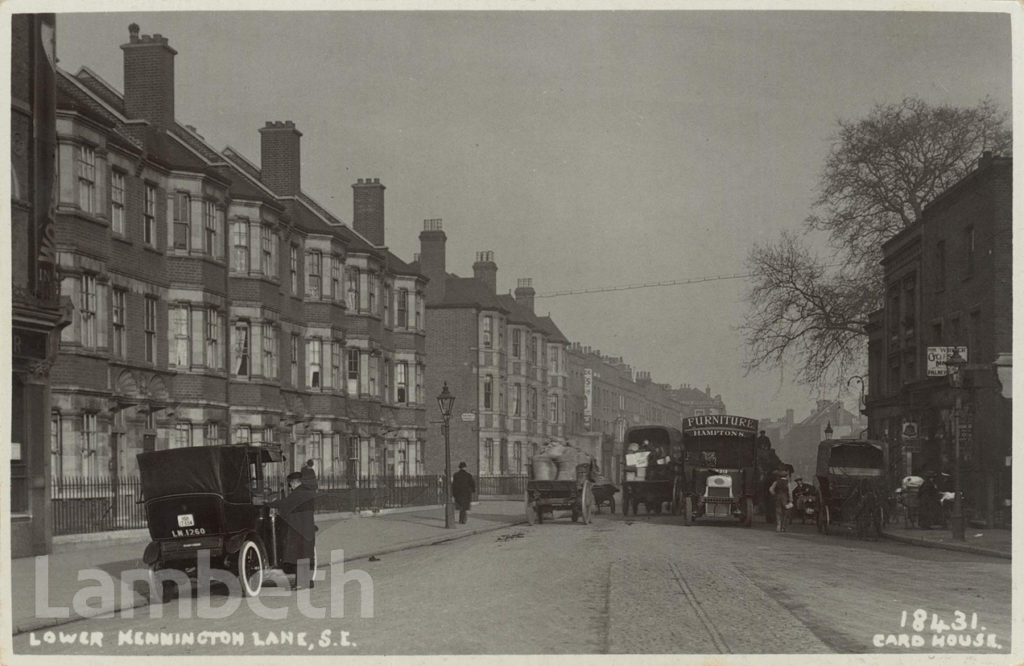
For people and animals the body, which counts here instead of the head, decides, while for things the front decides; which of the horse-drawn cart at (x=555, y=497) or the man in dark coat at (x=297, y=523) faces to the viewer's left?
the man in dark coat

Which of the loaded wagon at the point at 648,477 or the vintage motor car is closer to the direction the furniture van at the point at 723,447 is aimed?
the vintage motor car

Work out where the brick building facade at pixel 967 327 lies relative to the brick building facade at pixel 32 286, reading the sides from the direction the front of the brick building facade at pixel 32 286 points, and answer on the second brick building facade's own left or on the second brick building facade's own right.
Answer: on the second brick building facade's own left

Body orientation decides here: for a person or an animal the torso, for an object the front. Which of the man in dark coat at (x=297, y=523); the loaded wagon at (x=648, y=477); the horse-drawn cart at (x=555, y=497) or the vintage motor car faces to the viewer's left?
the man in dark coat

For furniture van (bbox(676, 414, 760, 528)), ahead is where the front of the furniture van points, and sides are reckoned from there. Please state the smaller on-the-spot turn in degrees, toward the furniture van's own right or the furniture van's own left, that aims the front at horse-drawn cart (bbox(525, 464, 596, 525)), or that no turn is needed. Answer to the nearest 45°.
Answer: approximately 45° to the furniture van's own right

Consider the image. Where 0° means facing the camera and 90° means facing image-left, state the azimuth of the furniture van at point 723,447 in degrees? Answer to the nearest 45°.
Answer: approximately 0°

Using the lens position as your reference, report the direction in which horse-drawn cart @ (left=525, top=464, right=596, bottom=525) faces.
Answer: facing away from the viewer

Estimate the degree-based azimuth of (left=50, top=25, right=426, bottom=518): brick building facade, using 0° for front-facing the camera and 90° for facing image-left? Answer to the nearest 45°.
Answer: approximately 315°

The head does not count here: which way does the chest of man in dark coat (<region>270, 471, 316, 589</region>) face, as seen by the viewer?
to the viewer's left

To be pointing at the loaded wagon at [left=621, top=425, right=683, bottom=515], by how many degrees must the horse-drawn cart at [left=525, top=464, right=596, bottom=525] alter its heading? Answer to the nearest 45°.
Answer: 0° — it already faces it
